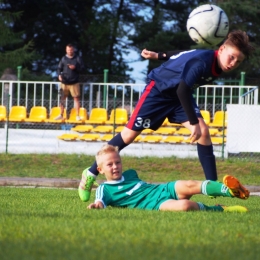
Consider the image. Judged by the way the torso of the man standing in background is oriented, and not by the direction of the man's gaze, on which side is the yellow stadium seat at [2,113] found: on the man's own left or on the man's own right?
on the man's own right

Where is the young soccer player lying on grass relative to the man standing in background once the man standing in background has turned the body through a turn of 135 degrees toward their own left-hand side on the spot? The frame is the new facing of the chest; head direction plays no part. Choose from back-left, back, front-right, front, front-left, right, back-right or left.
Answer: back-right

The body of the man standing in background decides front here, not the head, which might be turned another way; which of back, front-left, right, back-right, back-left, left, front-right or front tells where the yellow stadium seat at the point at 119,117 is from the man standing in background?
front-left

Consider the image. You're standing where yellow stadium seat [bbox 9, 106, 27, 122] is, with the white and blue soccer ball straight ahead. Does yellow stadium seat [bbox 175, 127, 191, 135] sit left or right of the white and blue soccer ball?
left

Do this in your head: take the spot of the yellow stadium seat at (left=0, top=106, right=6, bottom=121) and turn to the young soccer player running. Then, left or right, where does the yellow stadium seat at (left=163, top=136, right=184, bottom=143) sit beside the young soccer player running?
left

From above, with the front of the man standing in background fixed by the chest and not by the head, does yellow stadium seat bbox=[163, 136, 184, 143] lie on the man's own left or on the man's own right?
on the man's own left

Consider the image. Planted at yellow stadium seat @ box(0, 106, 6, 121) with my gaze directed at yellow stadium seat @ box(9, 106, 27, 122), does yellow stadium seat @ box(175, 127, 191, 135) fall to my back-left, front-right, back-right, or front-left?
front-right

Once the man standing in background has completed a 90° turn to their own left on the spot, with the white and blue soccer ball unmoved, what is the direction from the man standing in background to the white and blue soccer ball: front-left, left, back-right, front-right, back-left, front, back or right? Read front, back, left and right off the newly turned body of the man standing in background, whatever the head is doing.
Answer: right

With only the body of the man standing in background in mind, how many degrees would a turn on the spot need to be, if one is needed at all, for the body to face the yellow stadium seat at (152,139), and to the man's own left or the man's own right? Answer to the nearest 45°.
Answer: approximately 45° to the man's own left

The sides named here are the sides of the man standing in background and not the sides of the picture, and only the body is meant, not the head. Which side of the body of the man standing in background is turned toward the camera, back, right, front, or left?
front
